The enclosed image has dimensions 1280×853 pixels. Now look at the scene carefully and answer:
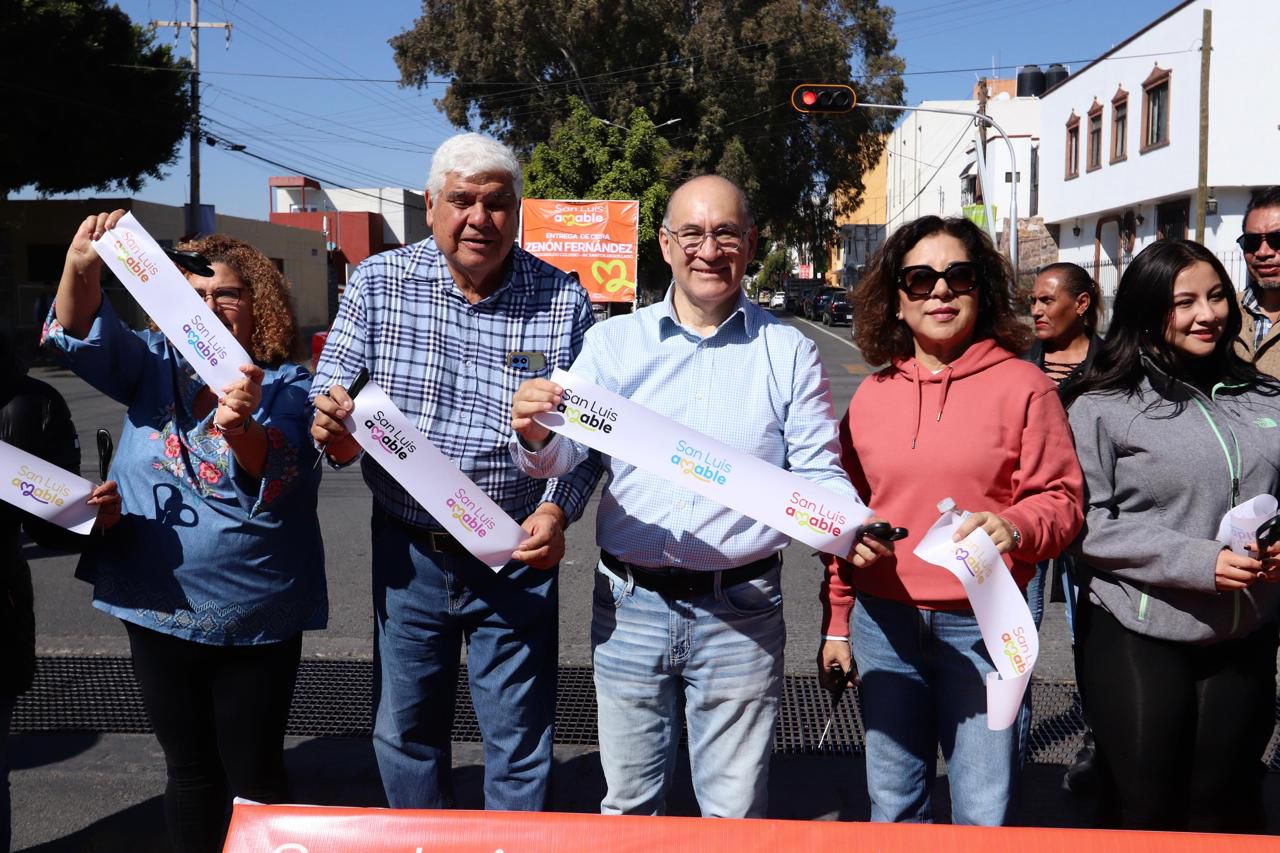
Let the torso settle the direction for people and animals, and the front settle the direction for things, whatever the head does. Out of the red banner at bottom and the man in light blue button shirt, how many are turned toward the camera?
2

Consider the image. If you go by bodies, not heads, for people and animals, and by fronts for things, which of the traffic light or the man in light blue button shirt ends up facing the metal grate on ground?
the traffic light

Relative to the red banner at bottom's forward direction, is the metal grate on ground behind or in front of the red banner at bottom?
behind

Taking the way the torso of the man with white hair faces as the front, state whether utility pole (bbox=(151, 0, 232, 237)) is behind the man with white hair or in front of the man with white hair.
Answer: behind

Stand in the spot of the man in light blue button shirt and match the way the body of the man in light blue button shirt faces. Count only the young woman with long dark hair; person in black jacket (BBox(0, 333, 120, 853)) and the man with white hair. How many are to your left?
1

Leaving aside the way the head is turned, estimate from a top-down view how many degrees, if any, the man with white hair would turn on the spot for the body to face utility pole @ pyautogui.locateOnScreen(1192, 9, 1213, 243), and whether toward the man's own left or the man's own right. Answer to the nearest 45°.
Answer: approximately 135° to the man's own left

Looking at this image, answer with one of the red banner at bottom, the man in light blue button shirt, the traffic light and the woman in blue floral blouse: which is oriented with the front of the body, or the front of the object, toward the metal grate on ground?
the traffic light

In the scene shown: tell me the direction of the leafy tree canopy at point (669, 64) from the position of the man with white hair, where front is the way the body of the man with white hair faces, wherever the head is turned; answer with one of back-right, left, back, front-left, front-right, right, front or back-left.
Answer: back

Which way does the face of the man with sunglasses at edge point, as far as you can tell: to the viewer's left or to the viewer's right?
to the viewer's left

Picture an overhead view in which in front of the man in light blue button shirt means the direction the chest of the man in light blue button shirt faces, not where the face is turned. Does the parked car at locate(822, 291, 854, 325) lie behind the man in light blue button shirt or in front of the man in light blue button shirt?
behind
